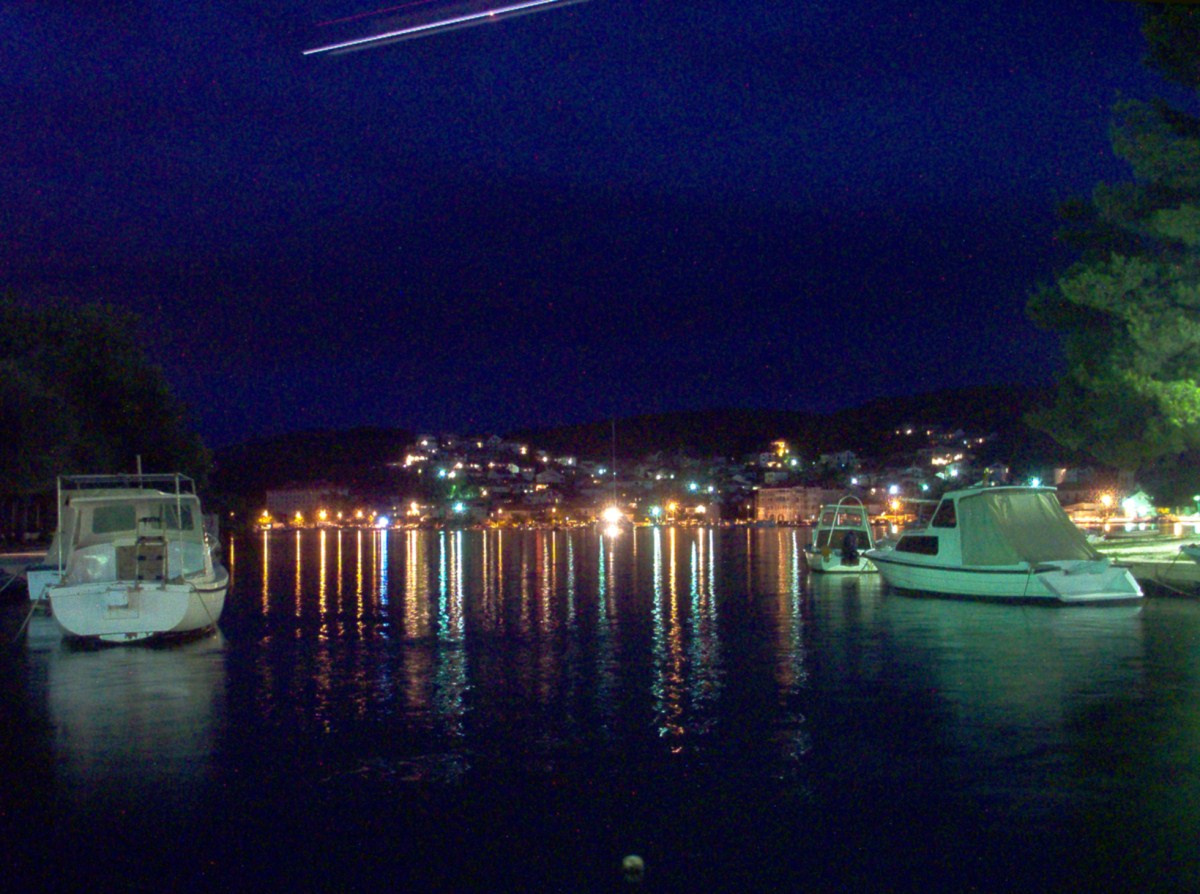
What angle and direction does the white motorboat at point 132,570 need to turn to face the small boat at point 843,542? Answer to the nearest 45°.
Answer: approximately 45° to its right

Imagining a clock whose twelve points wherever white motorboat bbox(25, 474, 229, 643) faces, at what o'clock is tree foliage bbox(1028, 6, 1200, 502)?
The tree foliage is roughly at 3 o'clock from the white motorboat.

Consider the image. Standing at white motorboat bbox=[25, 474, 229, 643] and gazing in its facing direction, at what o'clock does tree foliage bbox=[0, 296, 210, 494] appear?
The tree foliage is roughly at 12 o'clock from the white motorboat.

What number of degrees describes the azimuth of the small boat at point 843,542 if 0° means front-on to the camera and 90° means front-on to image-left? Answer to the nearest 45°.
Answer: approximately 180°

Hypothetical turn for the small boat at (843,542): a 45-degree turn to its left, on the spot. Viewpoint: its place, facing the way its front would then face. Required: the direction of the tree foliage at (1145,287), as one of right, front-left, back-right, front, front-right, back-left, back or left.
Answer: back

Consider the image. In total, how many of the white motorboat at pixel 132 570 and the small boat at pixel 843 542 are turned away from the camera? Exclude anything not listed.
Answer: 2

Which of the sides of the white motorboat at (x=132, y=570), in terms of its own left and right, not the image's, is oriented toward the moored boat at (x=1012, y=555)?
right

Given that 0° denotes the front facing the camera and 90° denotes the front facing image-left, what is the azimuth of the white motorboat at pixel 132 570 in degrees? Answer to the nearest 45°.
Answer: approximately 180°

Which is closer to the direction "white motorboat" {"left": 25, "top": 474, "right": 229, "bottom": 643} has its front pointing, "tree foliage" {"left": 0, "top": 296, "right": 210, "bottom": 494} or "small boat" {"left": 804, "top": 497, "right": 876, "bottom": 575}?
the tree foliage

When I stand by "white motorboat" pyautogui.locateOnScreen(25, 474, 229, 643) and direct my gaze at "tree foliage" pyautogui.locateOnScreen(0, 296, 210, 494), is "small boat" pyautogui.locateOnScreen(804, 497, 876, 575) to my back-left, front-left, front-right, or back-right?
front-right
